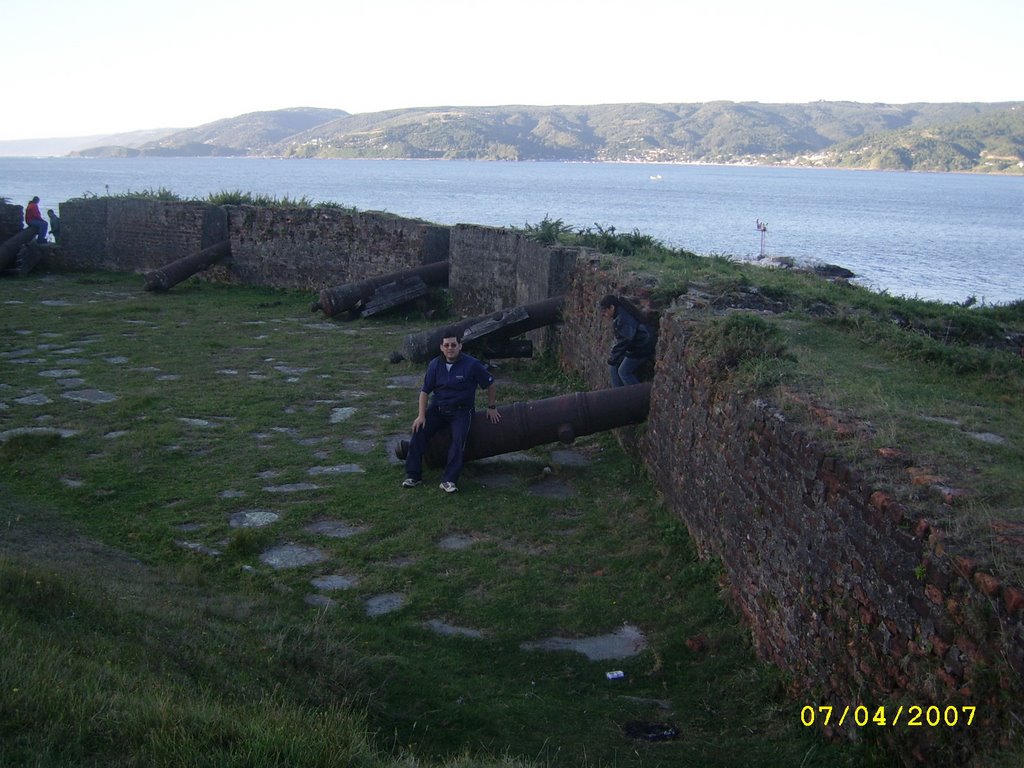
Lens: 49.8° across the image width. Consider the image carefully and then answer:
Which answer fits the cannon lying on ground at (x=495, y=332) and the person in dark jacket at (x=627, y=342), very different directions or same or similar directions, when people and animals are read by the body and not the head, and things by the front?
very different directions

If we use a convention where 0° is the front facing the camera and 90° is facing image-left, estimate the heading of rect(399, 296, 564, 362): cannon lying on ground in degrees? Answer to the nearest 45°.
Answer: approximately 270°

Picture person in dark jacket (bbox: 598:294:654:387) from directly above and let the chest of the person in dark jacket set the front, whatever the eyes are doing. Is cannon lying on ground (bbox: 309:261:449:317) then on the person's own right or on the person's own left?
on the person's own right

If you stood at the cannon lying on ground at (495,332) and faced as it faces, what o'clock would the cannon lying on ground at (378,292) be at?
the cannon lying on ground at (378,292) is roughly at 8 o'clock from the cannon lying on ground at (495,332).

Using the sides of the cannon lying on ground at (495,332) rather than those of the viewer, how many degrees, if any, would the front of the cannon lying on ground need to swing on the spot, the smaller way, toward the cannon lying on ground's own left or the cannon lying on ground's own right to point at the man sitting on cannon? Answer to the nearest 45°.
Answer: approximately 90° to the cannon lying on ground's own right

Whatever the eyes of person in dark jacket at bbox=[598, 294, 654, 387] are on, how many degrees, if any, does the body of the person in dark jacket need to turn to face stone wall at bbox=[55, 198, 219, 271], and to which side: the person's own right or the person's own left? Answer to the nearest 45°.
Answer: approximately 45° to the person's own right

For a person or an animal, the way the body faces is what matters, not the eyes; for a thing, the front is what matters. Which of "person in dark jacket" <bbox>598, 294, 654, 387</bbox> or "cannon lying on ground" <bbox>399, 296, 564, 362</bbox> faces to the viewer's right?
the cannon lying on ground

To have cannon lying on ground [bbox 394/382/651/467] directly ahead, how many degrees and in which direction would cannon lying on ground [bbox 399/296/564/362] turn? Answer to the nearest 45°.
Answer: approximately 90° to its right

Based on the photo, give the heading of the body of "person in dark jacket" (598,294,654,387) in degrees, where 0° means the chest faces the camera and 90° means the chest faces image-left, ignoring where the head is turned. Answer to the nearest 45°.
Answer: approximately 90°

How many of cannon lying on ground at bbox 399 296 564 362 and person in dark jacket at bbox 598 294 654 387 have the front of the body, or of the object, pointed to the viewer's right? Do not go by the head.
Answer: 1
